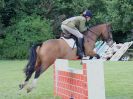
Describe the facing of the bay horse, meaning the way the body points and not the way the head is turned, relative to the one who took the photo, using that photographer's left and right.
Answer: facing to the right of the viewer

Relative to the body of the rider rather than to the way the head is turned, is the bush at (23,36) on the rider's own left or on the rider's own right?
on the rider's own left

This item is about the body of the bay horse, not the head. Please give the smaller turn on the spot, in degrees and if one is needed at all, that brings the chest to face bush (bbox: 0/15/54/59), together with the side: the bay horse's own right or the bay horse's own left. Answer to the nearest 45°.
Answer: approximately 90° to the bay horse's own left

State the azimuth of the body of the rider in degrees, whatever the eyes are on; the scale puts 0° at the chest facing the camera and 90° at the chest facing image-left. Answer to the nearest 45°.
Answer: approximately 270°
